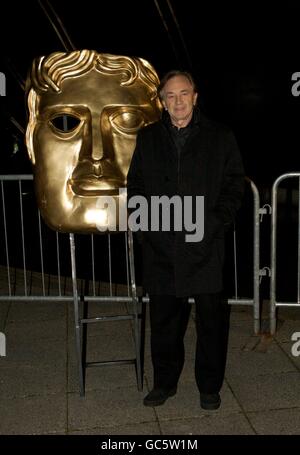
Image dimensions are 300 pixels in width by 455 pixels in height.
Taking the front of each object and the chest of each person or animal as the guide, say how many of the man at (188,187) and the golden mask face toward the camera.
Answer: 2

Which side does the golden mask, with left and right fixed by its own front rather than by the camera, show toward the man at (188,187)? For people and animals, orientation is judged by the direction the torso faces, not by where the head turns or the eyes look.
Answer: left

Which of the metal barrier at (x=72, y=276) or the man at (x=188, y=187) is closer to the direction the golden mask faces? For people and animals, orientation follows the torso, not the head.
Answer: the man

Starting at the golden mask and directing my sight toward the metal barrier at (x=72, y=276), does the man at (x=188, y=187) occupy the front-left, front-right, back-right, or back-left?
back-right

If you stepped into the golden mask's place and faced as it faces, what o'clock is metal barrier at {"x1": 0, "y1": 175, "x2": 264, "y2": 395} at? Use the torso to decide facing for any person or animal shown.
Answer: The metal barrier is roughly at 6 o'clock from the golden mask.

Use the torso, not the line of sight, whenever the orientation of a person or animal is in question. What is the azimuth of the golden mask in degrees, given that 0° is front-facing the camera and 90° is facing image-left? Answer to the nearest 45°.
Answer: approximately 0°
